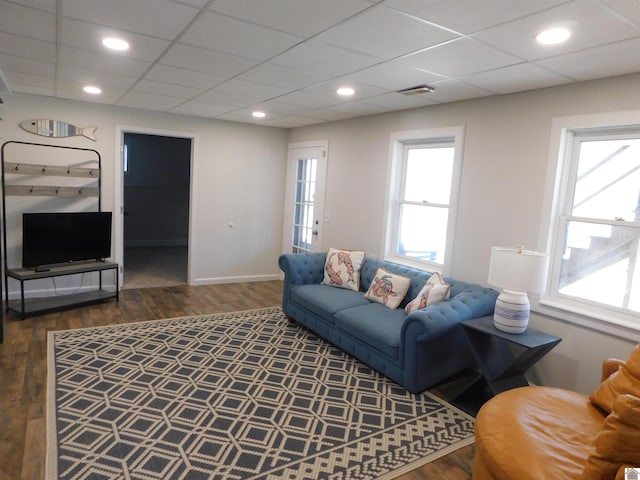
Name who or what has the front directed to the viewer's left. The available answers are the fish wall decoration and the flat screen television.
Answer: the fish wall decoration

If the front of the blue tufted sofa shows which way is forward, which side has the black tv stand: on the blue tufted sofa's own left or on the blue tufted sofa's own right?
on the blue tufted sofa's own right

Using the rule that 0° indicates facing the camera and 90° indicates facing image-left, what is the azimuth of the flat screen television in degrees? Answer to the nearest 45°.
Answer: approximately 315°

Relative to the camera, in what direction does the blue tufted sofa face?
facing the viewer and to the left of the viewer

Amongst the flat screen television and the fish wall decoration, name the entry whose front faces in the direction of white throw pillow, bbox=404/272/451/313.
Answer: the flat screen television

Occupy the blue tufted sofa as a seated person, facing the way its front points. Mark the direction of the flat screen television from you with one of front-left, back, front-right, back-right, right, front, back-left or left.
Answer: front-right

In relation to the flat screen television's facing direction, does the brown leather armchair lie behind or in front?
in front

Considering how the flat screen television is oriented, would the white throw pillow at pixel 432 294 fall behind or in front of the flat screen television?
in front

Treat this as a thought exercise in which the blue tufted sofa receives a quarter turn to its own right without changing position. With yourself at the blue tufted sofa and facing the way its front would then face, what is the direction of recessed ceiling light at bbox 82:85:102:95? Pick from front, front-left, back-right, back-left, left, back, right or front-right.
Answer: front-left

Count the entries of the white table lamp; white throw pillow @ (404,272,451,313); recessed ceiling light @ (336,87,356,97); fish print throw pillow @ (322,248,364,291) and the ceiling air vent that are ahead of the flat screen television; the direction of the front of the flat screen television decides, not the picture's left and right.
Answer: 5

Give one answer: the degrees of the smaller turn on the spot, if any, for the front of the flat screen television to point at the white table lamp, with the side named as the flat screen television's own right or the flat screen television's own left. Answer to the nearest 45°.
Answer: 0° — it already faces it

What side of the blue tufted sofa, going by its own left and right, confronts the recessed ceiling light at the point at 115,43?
front
